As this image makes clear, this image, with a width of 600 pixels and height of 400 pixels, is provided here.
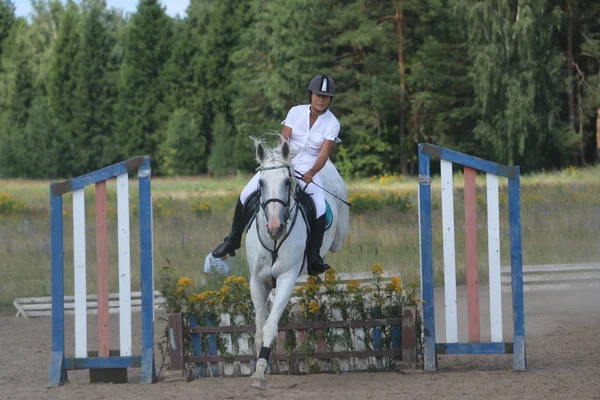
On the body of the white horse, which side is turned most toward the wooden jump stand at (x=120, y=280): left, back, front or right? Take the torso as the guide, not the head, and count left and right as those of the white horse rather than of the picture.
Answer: right

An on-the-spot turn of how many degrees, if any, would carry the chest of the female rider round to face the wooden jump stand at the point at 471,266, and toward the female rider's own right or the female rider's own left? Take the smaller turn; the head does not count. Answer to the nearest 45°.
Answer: approximately 90° to the female rider's own left

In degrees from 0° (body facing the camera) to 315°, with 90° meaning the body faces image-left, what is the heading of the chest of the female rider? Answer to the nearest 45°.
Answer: approximately 0°

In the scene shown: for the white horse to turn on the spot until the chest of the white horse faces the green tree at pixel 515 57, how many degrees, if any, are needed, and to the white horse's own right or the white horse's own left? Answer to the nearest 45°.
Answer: approximately 180°

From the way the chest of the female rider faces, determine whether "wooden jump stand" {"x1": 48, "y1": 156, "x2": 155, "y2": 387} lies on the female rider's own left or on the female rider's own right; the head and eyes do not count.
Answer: on the female rider's own right

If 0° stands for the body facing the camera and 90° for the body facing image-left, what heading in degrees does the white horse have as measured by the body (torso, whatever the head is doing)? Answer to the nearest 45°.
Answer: approximately 0°

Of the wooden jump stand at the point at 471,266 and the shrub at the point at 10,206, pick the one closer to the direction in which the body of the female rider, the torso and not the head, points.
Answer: the wooden jump stand

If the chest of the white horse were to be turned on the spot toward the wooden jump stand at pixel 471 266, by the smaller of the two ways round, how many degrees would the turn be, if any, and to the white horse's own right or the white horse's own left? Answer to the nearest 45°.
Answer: approximately 90° to the white horse's own left

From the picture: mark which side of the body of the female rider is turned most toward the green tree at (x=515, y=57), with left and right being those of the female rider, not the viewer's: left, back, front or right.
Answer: back
